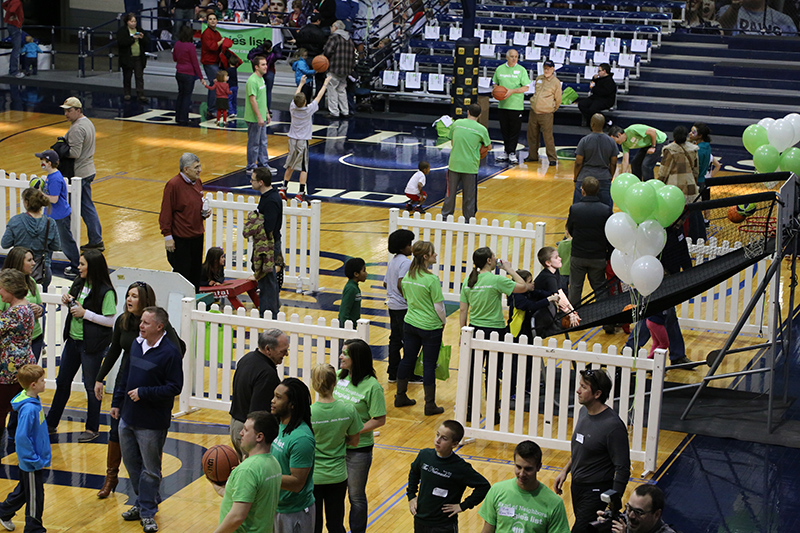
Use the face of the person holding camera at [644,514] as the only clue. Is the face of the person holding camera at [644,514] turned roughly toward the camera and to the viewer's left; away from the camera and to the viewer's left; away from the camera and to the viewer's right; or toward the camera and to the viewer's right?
toward the camera and to the viewer's left

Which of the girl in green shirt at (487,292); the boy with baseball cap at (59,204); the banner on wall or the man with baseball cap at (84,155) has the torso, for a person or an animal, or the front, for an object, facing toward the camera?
the banner on wall

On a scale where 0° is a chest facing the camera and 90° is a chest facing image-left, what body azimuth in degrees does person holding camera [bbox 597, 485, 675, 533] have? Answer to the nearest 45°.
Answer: approximately 45°

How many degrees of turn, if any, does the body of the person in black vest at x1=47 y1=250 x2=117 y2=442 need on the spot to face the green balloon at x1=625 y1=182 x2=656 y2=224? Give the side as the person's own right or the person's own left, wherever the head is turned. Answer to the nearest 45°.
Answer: approximately 135° to the person's own left

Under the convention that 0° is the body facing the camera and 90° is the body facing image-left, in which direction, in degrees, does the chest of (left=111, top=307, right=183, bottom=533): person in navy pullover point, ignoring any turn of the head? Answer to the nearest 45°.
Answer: approximately 45°

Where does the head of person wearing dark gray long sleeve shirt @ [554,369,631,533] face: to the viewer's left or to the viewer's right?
to the viewer's left

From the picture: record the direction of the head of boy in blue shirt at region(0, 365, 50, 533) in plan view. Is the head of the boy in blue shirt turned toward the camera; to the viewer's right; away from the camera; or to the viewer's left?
to the viewer's right

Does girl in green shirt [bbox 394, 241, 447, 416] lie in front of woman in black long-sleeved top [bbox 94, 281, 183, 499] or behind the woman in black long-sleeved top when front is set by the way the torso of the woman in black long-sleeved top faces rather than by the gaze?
behind
